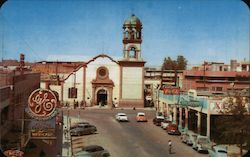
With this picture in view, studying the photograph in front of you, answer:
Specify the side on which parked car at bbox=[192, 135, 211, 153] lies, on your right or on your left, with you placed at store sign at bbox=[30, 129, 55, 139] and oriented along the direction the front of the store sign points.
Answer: on your left

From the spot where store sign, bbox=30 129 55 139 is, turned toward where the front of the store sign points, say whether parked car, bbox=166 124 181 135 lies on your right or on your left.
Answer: on your left

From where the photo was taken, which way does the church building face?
toward the camera

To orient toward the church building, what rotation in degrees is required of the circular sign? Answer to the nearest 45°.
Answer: approximately 135° to its left

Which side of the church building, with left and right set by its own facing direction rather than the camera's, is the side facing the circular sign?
front

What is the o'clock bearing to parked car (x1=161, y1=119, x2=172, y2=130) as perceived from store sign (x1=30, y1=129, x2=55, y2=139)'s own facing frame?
The parked car is roughly at 8 o'clock from the store sign.

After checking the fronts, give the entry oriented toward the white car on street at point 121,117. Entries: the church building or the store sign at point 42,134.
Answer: the church building

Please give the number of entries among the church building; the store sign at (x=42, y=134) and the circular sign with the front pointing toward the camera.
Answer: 3

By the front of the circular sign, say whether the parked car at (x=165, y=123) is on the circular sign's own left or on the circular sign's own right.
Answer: on the circular sign's own left

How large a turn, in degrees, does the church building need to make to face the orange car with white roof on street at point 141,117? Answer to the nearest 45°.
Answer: approximately 45° to its left

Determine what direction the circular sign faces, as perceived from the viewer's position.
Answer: facing the viewer

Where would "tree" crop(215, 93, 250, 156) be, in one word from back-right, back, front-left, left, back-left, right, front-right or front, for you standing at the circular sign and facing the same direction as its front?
left
